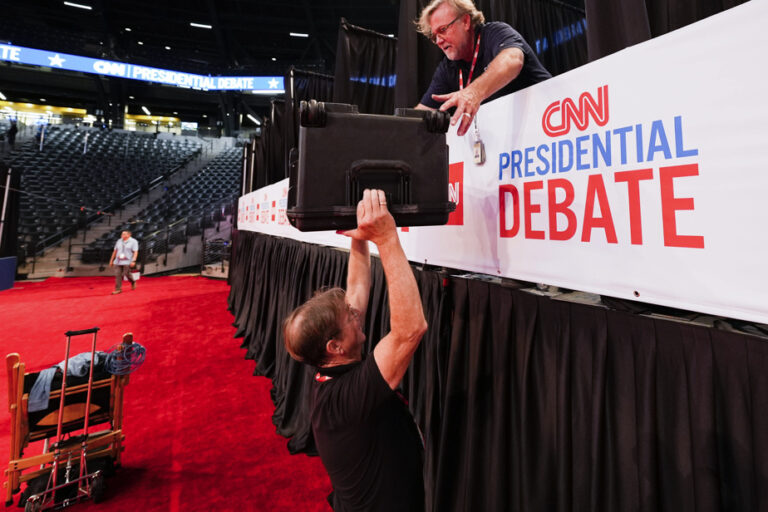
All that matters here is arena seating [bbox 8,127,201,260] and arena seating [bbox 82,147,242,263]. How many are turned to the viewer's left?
0

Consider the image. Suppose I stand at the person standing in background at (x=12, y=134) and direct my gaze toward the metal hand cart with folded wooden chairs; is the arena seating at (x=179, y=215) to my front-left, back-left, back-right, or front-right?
front-left

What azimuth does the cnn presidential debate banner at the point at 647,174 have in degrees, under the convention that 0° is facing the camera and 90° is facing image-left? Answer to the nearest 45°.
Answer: approximately 45°

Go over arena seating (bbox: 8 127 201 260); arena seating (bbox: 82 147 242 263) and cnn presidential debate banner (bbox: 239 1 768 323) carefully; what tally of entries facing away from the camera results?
0

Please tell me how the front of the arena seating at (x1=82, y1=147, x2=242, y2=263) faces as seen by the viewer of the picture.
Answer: facing the viewer and to the right of the viewer

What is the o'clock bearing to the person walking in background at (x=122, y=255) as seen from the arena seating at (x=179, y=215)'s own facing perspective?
The person walking in background is roughly at 2 o'clock from the arena seating.

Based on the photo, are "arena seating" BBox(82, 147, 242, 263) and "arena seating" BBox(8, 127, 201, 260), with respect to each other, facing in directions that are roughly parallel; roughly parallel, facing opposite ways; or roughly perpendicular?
roughly parallel

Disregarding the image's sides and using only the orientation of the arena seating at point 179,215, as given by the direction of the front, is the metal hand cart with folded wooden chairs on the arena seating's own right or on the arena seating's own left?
on the arena seating's own right

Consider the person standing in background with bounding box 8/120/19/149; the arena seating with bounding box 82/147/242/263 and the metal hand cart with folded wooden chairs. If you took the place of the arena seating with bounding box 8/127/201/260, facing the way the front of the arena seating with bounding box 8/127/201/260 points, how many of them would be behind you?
1
